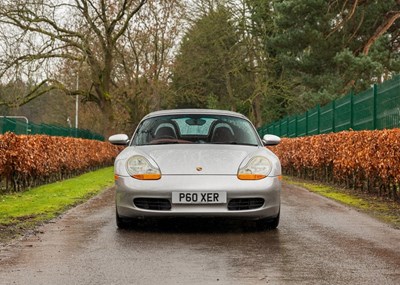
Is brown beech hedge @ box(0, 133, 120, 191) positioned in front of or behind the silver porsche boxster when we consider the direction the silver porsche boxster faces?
behind

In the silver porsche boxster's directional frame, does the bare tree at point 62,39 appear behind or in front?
behind

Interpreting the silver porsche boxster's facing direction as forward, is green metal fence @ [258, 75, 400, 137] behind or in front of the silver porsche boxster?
behind

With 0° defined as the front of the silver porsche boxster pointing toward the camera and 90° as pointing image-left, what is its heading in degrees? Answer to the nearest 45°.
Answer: approximately 0°

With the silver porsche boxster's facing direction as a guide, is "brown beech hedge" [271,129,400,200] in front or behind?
behind
